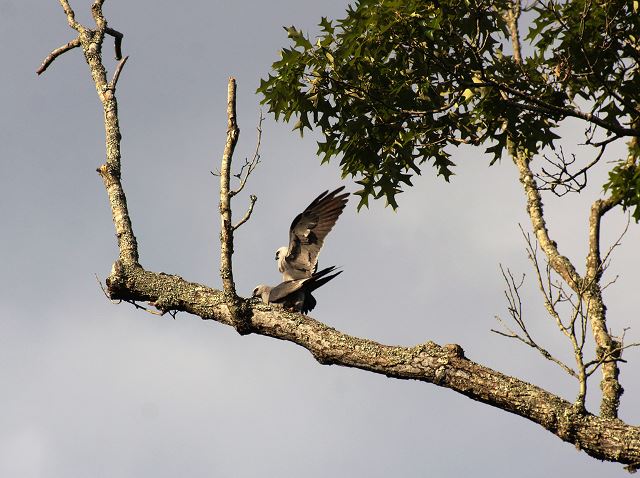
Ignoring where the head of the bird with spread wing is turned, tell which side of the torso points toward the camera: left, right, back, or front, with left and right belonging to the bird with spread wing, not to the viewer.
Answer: left
